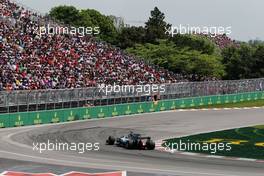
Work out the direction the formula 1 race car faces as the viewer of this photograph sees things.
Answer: facing away from the viewer and to the left of the viewer
